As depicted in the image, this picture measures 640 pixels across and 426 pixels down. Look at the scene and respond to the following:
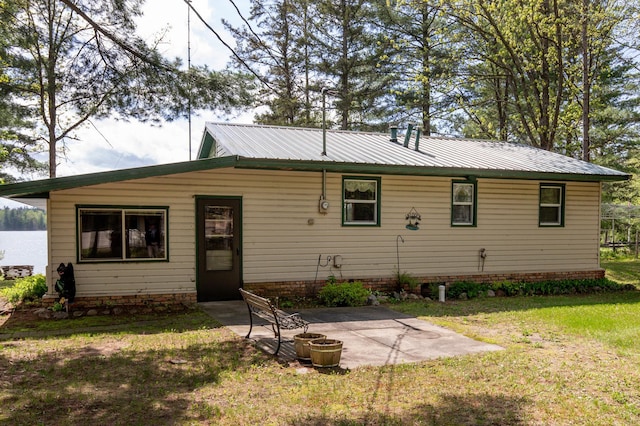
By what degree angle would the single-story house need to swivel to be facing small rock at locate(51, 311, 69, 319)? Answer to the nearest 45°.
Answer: approximately 45° to its right

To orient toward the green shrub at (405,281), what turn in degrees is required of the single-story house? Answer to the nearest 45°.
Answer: approximately 90° to its left

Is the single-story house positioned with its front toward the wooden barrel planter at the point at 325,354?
yes

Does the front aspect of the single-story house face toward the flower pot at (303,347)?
yes

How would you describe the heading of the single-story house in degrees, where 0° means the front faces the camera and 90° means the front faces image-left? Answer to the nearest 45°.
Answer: approximately 0°

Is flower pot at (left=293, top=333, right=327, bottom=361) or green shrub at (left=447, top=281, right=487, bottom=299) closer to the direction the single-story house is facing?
the flower pot

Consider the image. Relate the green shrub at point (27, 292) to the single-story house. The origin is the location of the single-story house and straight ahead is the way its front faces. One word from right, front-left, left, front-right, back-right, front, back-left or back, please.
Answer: right

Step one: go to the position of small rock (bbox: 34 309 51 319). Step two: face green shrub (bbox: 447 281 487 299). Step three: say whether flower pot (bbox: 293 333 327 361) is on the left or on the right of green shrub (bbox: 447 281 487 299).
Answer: right

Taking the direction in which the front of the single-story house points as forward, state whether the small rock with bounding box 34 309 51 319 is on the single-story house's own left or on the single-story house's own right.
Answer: on the single-story house's own right
